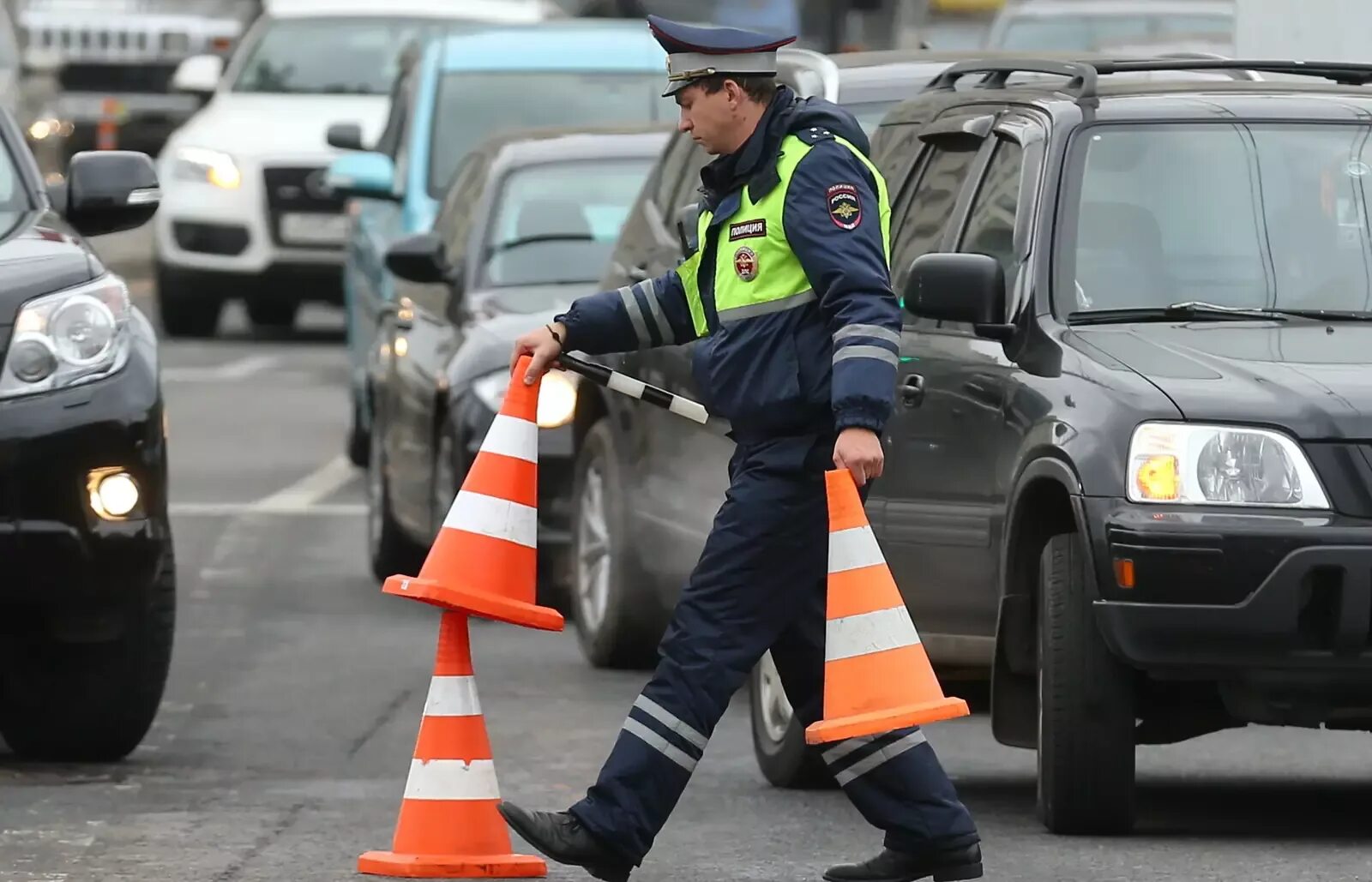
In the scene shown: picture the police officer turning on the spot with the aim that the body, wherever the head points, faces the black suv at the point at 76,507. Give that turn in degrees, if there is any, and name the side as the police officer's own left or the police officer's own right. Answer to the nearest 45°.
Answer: approximately 45° to the police officer's own right

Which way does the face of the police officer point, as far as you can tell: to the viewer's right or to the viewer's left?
to the viewer's left

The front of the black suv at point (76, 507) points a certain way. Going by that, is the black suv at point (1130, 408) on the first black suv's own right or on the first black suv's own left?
on the first black suv's own left

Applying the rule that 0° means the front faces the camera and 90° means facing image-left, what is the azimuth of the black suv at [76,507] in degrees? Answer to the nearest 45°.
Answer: approximately 0°

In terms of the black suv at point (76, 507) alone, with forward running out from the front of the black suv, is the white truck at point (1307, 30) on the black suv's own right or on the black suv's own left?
on the black suv's own left

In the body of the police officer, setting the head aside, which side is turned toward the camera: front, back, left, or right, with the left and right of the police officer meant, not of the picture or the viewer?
left

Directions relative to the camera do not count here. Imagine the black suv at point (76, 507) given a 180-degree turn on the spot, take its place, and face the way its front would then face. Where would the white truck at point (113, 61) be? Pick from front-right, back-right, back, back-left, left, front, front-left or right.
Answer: front

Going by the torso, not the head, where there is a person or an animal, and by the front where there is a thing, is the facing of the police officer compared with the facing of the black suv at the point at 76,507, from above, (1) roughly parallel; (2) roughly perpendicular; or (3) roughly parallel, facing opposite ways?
roughly perpendicular

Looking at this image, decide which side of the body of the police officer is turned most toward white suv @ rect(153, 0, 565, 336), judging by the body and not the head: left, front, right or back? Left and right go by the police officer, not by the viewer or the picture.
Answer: right

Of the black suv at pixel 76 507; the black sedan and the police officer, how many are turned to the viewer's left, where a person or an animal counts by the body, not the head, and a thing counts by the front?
1
